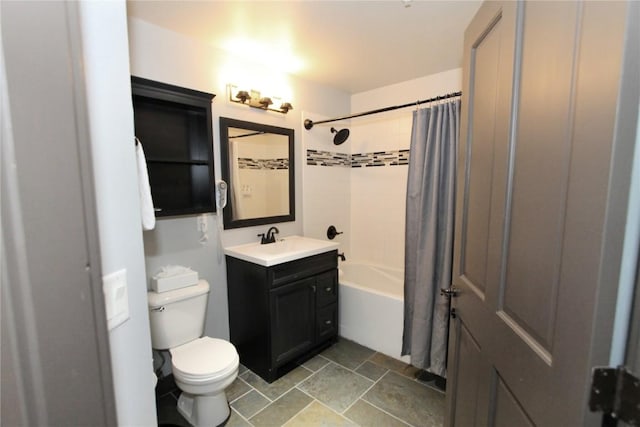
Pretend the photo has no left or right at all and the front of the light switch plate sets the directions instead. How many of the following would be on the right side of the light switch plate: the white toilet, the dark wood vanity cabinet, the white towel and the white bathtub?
0

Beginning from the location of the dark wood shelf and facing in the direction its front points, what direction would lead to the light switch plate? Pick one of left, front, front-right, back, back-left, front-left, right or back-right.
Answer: front-right

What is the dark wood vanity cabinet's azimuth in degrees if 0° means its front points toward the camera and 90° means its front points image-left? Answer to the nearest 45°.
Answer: approximately 315°

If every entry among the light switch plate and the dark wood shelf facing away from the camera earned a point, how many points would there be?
0

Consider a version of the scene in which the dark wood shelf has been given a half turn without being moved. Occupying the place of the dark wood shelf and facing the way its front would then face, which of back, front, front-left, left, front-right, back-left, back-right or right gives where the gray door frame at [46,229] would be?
back-left

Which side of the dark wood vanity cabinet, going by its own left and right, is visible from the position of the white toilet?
right

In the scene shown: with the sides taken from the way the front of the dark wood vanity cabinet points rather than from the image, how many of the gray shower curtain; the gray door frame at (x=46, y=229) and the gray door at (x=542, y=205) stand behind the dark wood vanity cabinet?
0

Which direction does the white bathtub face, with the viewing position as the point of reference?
facing the viewer and to the left of the viewer

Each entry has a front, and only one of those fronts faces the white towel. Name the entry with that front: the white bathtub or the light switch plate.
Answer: the white bathtub

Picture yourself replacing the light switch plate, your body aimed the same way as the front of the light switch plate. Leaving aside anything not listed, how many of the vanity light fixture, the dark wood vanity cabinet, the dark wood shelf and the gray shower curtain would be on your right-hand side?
0

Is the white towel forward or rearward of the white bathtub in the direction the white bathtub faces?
forward

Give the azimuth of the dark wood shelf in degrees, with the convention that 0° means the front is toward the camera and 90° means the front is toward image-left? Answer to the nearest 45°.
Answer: approximately 315°

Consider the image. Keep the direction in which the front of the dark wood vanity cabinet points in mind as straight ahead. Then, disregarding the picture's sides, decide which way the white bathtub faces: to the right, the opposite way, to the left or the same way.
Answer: to the right

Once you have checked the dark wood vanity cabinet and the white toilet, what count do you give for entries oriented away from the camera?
0

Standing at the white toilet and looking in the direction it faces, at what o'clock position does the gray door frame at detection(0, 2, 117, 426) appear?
The gray door frame is roughly at 2 o'clock from the white toilet.

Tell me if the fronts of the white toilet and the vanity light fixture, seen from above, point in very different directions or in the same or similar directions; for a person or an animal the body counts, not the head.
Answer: same or similar directions

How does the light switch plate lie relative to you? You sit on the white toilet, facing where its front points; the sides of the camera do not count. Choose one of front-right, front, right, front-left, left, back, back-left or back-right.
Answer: front-right

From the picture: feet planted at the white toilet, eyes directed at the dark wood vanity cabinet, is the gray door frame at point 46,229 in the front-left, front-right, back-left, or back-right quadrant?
back-right

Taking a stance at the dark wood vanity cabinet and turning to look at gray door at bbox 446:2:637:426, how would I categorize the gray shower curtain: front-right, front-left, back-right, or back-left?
front-left

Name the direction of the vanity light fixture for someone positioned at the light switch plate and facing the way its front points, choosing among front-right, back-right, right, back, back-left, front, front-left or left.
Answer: left
